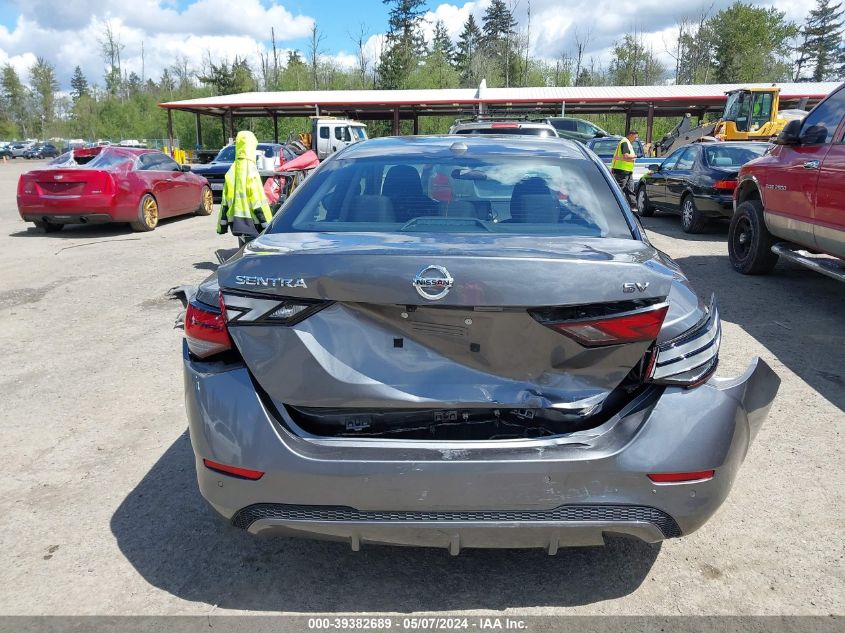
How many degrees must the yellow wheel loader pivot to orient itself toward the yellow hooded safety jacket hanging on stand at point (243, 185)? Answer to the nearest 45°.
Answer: approximately 90° to its left

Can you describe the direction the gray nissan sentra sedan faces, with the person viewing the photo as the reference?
facing away from the viewer

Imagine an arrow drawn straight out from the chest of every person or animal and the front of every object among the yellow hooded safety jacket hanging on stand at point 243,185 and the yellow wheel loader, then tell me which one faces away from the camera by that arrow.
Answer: the yellow hooded safety jacket hanging on stand

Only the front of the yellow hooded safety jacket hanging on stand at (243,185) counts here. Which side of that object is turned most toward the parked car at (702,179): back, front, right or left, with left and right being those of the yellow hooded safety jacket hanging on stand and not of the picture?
right

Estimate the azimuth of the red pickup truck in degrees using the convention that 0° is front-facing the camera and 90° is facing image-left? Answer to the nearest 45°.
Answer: approximately 135°

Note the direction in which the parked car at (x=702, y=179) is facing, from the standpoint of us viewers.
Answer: facing away from the viewer and to the left of the viewer

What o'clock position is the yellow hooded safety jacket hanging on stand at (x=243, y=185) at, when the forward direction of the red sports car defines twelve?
The yellow hooded safety jacket hanging on stand is roughly at 4 o'clock from the red sports car.

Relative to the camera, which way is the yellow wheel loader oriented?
to the viewer's left

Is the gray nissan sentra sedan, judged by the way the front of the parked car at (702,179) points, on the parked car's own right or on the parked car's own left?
on the parked car's own left

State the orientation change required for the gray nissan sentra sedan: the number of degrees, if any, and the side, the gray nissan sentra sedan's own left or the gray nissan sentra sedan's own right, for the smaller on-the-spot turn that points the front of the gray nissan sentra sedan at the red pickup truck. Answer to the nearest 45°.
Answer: approximately 45° to the gray nissan sentra sedan's own right

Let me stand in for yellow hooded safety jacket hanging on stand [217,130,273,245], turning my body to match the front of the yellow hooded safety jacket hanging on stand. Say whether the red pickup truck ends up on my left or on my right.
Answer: on my right

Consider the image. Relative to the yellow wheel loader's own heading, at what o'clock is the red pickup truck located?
The red pickup truck is roughly at 9 o'clock from the yellow wheel loader.

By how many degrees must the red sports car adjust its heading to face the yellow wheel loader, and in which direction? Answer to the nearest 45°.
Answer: approximately 45° to its right
